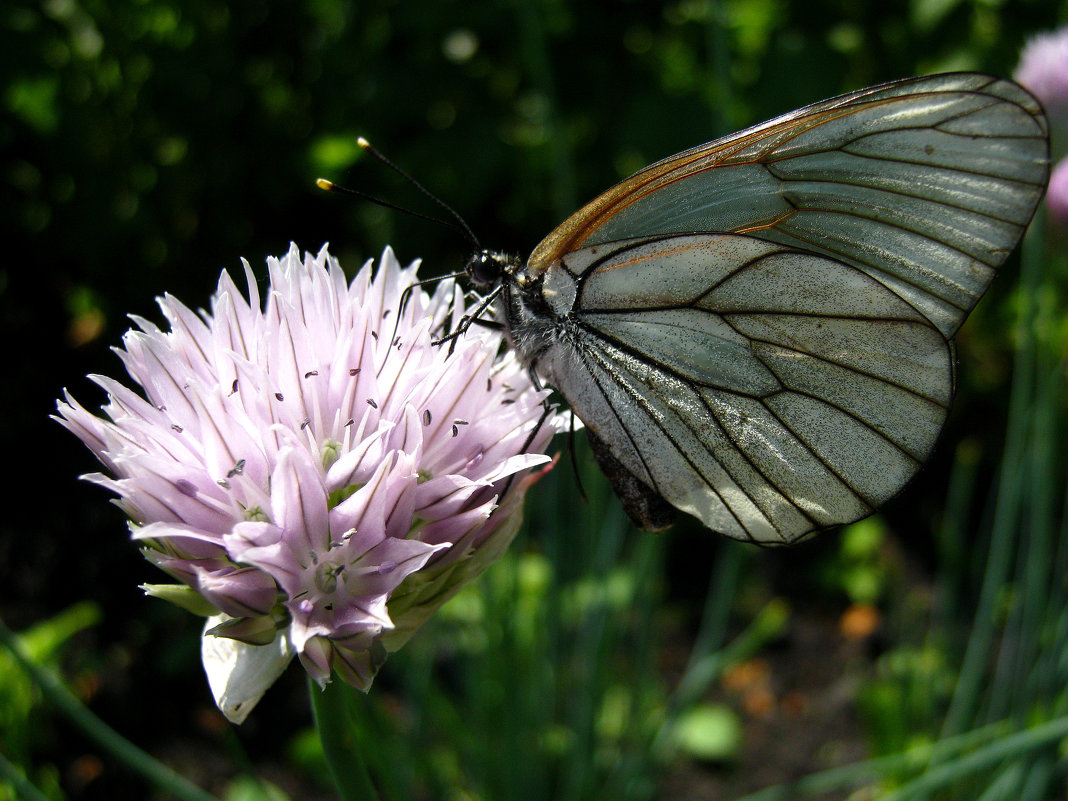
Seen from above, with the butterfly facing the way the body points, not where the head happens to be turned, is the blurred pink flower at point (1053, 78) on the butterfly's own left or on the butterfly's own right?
on the butterfly's own right

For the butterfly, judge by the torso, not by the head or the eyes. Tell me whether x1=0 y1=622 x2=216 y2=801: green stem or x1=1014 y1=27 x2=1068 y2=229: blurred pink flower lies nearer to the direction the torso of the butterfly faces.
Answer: the green stem

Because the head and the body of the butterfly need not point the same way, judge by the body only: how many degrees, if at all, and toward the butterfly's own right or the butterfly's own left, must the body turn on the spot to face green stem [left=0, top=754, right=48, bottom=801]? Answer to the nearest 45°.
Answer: approximately 45° to the butterfly's own left

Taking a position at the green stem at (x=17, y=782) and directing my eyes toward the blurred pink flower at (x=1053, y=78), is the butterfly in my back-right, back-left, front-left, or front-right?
front-right

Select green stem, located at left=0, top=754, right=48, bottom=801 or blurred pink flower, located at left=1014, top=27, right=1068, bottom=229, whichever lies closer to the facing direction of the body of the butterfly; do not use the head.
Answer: the green stem

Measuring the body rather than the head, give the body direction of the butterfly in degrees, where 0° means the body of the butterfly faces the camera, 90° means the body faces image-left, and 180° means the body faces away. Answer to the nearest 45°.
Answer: approximately 90°

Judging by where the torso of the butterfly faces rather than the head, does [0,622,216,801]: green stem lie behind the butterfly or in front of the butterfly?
in front
